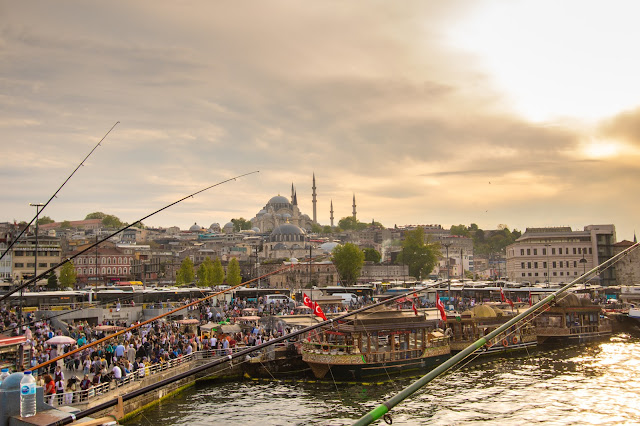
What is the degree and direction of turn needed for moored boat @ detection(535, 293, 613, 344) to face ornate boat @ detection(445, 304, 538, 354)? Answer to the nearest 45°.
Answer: approximately 135° to its right

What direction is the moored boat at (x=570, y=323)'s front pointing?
to the viewer's right
